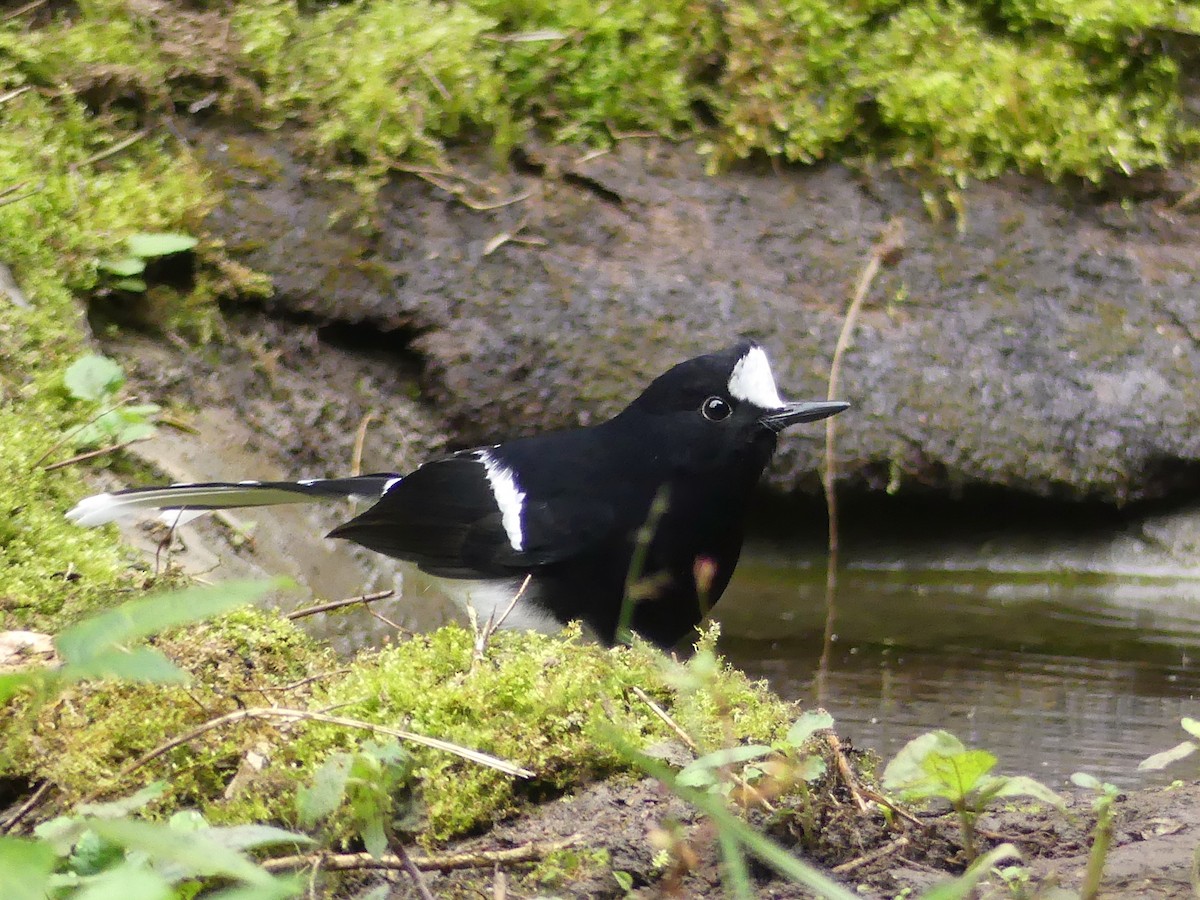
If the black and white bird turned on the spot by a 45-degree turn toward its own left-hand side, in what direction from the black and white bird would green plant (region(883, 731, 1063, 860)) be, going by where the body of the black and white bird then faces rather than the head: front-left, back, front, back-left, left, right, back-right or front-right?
back-right

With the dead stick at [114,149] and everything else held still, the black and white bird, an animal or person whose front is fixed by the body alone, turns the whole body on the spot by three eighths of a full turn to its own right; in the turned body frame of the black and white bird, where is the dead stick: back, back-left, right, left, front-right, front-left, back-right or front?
right

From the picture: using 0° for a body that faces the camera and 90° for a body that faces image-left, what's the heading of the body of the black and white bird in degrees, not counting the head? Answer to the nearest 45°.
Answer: approximately 270°

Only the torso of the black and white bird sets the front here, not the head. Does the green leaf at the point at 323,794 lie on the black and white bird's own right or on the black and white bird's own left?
on the black and white bird's own right

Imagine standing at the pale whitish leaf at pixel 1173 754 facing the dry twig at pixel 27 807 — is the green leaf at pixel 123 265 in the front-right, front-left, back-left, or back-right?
front-right

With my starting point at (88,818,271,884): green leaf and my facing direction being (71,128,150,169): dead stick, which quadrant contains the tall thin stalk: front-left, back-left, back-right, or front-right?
front-right

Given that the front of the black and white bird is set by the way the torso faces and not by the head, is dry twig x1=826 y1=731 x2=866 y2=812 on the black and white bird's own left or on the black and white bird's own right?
on the black and white bird's own right

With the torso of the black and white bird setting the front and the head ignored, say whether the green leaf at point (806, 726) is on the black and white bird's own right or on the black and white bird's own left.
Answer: on the black and white bird's own right

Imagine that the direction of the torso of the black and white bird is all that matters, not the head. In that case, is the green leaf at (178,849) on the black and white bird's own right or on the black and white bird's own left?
on the black and white bird's own right

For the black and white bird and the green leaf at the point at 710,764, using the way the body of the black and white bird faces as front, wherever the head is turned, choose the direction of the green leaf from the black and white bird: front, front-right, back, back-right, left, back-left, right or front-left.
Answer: right

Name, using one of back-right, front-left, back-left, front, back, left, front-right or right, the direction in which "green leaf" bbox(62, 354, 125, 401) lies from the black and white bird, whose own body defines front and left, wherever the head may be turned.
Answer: back
